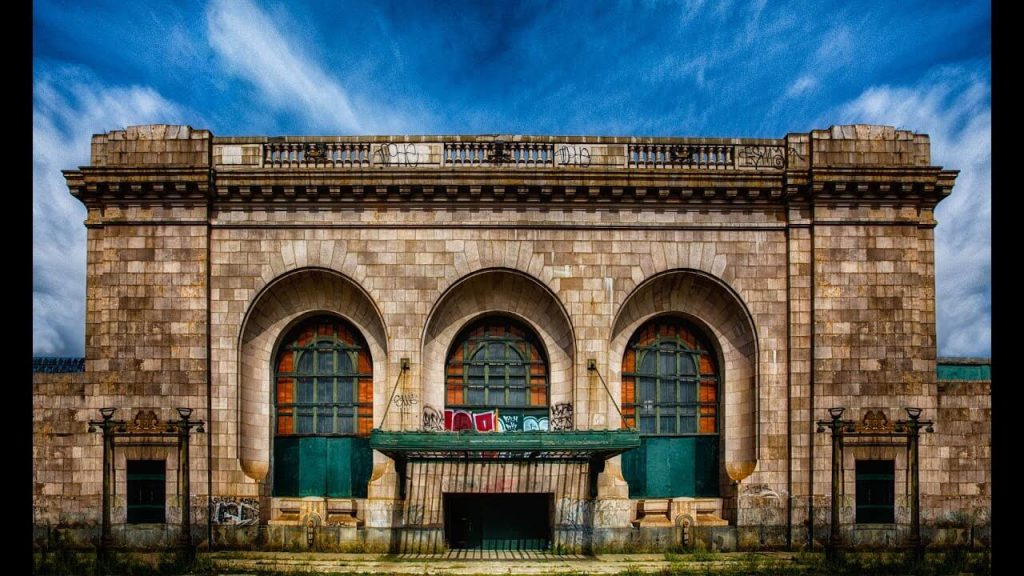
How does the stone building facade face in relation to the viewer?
toward the camera
